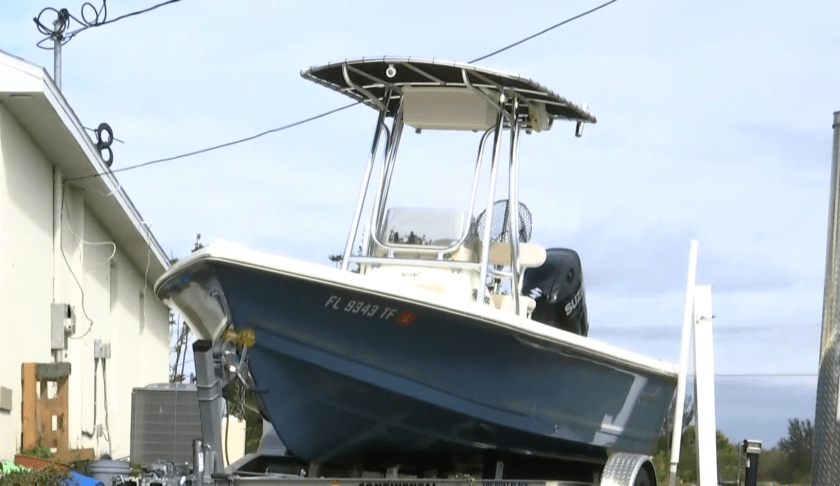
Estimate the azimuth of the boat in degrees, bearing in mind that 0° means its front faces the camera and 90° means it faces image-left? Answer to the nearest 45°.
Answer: approximately 45°
